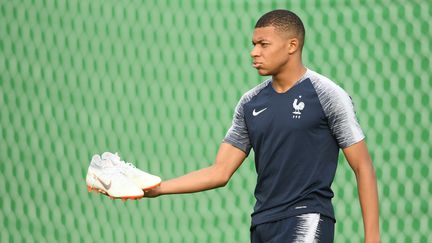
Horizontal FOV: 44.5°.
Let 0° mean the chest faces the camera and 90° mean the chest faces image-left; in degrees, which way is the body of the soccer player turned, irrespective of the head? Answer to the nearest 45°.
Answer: approximately 45°

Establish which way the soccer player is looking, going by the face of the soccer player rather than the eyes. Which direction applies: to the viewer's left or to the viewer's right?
to the viewer's left
